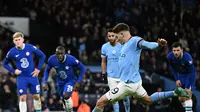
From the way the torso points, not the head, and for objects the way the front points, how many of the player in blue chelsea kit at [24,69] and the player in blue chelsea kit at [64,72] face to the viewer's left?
0

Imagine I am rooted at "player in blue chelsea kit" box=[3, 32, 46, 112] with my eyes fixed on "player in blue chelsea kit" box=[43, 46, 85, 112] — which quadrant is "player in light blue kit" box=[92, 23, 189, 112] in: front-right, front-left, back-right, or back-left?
front-right

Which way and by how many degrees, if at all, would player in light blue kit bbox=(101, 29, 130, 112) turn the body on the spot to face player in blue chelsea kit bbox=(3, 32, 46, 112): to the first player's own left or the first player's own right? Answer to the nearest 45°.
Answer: approximately 90° to the first player's own right

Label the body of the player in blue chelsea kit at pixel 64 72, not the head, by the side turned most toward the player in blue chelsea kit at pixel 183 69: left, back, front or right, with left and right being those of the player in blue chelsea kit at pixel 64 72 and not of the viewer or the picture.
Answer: left

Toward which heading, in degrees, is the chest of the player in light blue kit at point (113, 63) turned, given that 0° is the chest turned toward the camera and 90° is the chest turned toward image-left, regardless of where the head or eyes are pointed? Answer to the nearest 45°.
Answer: approximately 0°

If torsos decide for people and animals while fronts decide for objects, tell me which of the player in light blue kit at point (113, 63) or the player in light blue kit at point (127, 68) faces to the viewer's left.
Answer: the player in light blue kit at point (127, 68)

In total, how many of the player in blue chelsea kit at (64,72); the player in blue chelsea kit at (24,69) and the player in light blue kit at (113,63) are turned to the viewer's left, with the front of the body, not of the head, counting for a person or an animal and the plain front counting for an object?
0

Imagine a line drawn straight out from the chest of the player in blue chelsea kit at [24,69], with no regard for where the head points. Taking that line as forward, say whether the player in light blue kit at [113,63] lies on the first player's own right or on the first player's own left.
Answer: on the first player's own left

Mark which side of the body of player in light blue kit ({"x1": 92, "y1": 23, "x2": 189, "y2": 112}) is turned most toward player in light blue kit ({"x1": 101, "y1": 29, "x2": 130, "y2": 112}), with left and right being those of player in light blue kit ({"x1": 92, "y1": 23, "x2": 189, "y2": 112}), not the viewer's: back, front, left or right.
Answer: right

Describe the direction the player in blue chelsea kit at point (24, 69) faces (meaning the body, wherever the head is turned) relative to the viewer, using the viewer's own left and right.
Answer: facing the viewer
